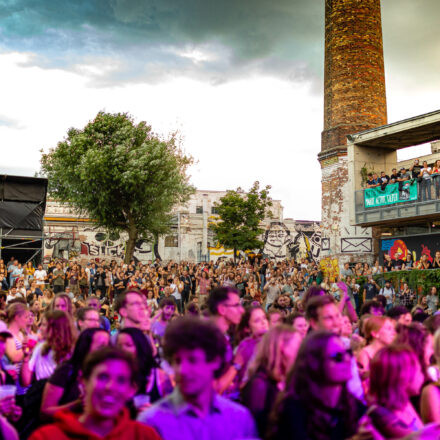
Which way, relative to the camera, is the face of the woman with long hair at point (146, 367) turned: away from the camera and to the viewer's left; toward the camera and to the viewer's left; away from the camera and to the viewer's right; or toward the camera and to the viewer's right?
toward the camera and to the viewer's left

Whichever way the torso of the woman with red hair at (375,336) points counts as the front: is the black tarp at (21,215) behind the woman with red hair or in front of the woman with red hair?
behind
